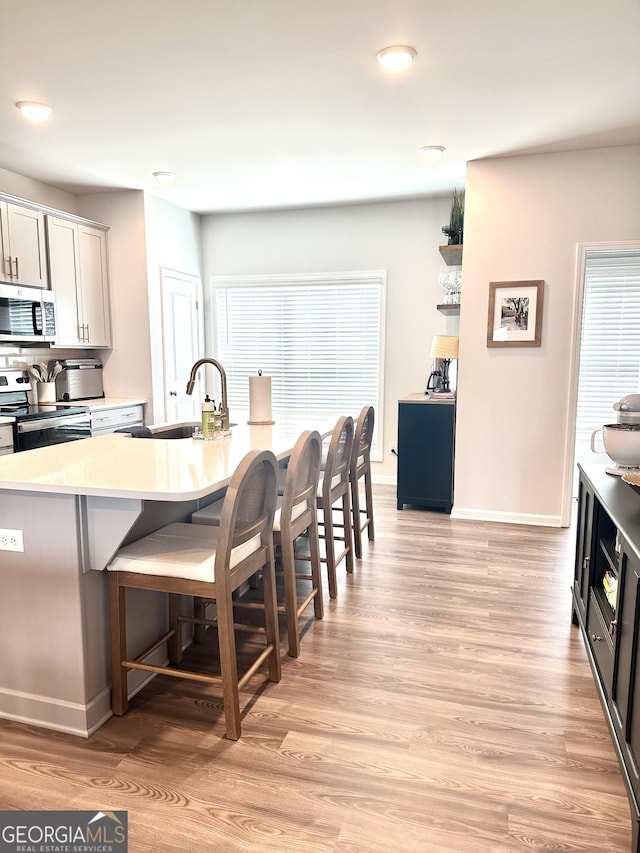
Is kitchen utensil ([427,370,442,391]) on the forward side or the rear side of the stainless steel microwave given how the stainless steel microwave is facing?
on the forward side

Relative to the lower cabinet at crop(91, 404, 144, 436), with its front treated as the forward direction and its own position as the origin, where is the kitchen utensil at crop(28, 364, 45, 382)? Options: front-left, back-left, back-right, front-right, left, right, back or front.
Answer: back-right

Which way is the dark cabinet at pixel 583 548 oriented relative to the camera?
to the viewer's left

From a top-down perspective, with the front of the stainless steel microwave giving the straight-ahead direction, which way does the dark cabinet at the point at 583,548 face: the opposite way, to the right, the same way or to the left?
the opposite way

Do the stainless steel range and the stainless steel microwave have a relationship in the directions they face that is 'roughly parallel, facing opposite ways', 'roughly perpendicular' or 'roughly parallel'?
roughly parallel

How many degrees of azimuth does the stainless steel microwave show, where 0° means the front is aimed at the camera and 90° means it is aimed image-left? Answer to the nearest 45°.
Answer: approximately 315°

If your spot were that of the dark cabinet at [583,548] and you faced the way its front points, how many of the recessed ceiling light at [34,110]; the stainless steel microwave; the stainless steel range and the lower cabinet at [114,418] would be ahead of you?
4

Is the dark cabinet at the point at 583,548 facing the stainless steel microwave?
yes

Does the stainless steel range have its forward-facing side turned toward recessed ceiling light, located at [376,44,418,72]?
yes

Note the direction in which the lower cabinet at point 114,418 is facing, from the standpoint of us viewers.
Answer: facing the viewer and to the right of the viewer
